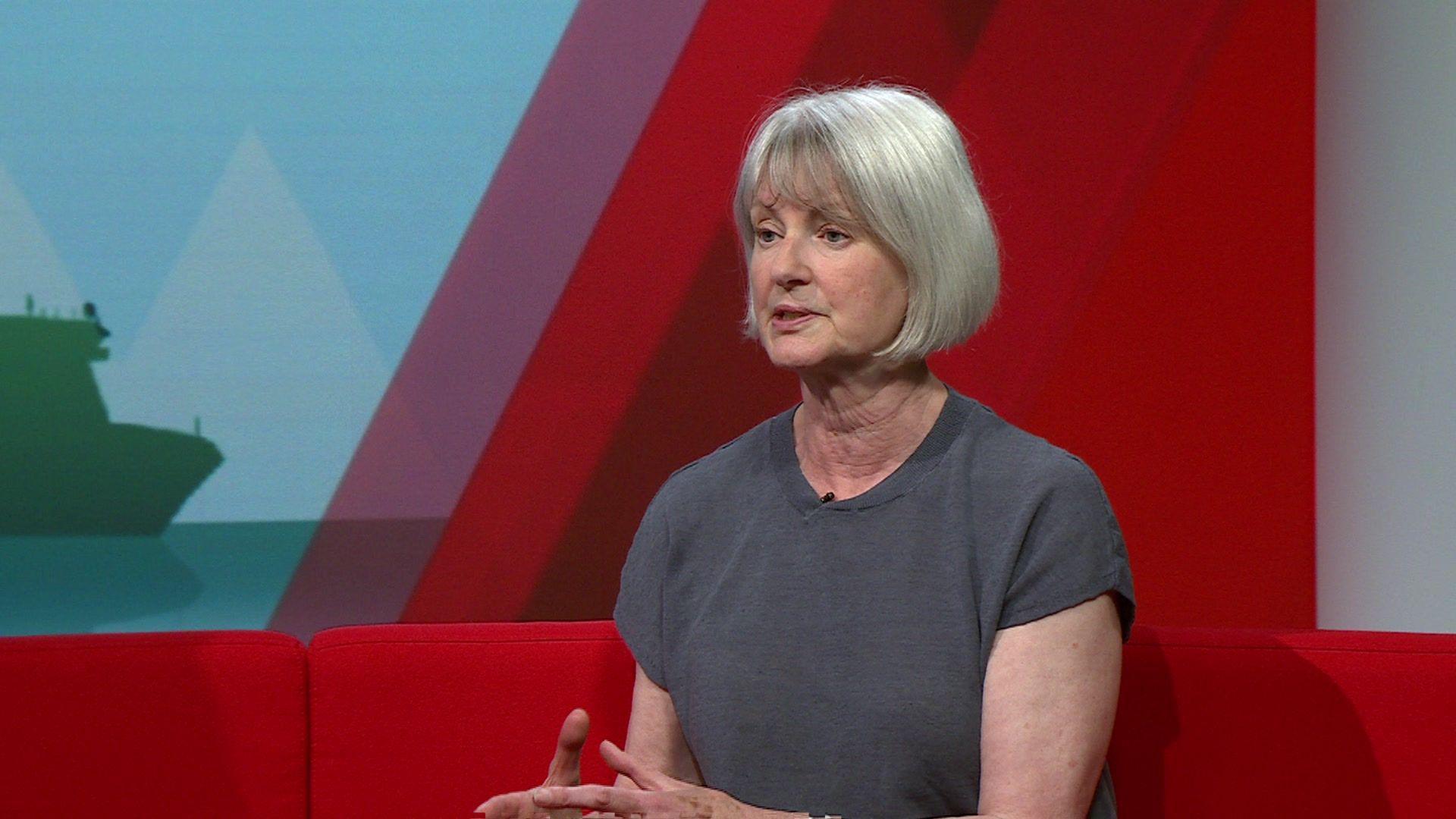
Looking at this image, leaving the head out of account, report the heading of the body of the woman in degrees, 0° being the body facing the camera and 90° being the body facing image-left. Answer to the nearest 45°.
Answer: approximately 45°

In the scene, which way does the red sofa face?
toward the camera

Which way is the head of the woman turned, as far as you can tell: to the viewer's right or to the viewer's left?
to the viewer's left
